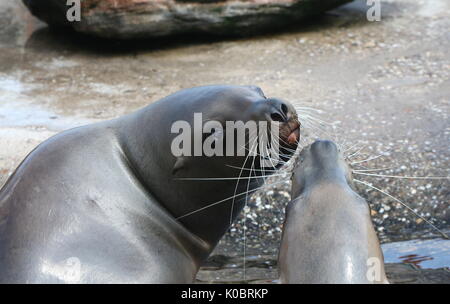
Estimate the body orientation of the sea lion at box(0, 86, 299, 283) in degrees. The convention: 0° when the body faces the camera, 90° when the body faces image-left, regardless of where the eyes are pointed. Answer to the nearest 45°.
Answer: approximately 270°

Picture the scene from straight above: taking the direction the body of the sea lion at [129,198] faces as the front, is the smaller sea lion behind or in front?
in front

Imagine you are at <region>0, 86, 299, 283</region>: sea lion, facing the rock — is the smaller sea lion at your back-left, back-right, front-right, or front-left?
back-right

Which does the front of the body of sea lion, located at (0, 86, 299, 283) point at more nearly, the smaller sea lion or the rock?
the smaller sea lion

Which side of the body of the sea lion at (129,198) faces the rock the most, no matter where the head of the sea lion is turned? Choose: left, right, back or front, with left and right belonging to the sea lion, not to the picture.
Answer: left
